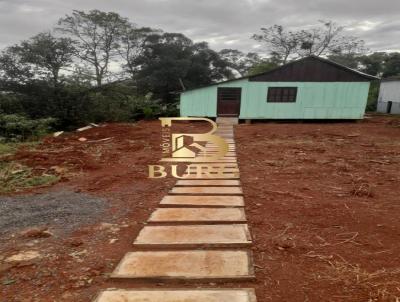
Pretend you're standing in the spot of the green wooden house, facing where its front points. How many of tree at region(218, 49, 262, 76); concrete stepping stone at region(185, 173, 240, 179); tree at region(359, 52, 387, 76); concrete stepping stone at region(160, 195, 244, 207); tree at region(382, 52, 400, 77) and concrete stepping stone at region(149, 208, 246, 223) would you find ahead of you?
3

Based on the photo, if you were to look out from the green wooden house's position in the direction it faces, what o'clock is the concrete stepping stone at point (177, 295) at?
The concrete stepping stone is roughly at 12 o'clock from the green wooden house.

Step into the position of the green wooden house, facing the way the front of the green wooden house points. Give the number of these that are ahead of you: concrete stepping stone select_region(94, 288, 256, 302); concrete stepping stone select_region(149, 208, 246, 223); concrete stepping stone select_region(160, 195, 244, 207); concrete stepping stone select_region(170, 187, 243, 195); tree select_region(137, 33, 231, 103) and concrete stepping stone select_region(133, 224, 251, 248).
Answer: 5

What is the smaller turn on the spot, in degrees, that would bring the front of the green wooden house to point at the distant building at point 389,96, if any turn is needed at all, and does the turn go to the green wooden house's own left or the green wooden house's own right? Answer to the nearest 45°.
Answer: approximately 135° to the green wooden house's own left

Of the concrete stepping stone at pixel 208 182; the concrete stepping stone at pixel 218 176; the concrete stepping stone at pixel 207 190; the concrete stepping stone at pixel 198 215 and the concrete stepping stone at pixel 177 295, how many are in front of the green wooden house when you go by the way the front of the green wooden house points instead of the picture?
5

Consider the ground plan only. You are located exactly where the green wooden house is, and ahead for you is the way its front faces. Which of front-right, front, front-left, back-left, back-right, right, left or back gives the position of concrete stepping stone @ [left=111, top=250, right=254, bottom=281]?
front

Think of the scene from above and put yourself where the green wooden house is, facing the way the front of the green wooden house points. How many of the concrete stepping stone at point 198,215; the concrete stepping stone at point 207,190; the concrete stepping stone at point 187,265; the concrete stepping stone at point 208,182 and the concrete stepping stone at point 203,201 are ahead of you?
5

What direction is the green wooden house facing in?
toward the camera

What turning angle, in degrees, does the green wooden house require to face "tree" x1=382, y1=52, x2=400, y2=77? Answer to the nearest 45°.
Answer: approximately 135° to its left

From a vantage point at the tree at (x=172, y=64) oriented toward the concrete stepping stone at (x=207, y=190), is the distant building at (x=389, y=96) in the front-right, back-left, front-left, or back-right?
front-left

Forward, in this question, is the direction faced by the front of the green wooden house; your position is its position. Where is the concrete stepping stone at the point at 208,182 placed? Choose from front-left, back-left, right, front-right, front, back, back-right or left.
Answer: front

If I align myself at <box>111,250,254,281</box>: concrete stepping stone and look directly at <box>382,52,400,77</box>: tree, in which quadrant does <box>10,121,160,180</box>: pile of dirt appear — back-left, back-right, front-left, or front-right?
front-left

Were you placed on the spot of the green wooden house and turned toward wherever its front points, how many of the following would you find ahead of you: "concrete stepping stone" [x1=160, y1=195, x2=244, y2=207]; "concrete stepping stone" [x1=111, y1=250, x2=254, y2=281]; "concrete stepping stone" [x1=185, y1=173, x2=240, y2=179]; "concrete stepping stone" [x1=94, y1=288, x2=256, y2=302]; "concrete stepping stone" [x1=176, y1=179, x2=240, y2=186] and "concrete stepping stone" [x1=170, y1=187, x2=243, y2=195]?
6

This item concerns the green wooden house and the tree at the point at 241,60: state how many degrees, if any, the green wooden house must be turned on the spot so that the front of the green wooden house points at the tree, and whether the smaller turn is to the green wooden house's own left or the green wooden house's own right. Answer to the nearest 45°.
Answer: approximately 180°

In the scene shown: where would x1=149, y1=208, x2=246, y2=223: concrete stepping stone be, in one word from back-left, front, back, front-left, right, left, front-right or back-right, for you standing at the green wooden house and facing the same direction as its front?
front

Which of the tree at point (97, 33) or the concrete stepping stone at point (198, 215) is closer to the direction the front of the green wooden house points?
the concrete stepping stone

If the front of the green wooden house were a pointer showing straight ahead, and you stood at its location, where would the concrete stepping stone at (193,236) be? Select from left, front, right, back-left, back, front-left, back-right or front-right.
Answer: front

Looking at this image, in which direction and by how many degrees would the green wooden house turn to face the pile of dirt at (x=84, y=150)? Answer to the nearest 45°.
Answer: approximately 45° to its right

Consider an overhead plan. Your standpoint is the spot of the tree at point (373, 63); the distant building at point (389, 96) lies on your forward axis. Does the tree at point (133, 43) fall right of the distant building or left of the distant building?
right

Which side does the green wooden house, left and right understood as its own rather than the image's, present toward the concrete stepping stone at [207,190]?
front

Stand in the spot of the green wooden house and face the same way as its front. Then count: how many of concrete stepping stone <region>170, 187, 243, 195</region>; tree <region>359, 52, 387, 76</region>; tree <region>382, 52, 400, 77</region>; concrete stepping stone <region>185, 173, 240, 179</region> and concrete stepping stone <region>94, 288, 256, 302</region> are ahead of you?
3

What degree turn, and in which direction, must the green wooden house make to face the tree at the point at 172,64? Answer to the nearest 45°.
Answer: approximately 135° to its right

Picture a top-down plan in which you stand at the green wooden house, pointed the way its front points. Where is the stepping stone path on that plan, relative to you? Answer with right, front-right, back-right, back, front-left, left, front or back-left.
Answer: front

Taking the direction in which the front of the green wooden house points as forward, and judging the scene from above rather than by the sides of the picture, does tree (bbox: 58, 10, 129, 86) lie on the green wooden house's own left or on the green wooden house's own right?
on the green wooden house's own right
